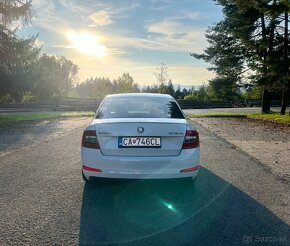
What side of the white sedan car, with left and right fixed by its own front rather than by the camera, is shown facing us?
back
